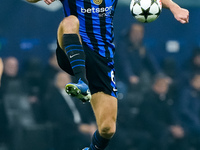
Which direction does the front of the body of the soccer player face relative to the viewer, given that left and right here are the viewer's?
facing the viewer

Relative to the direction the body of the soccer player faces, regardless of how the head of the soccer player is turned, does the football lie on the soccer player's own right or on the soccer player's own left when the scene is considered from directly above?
on the soccer player's own left
